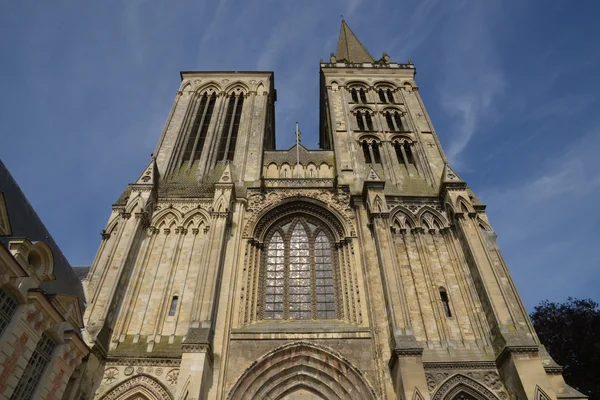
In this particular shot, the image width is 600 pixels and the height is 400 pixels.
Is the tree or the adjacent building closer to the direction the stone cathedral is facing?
the adjacent building

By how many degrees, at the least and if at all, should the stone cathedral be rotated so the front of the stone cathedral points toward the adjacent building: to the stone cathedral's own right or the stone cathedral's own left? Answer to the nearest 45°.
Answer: approximately 45° to the stone cathedral's own right

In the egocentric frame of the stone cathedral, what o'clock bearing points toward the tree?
The tree is roughly at 8 o'clock from the stone cathedral.

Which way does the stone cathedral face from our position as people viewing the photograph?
facing the viewer
